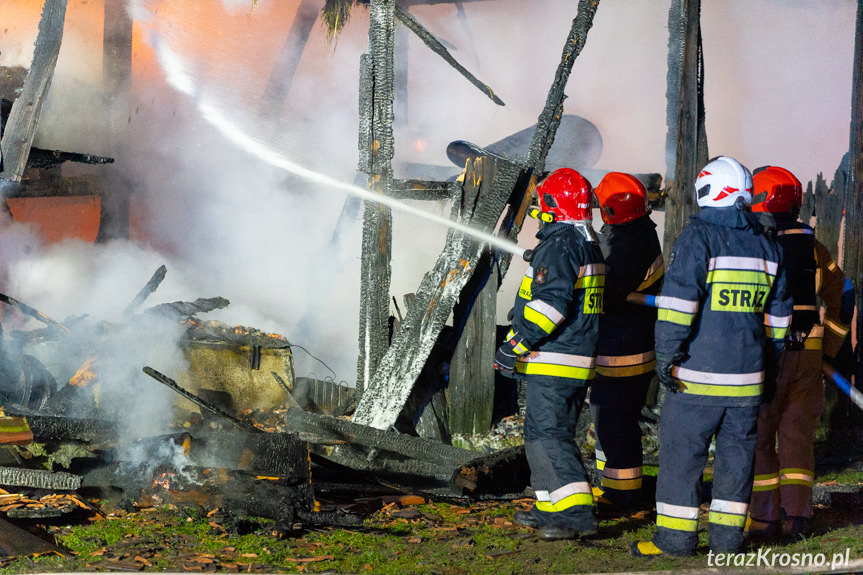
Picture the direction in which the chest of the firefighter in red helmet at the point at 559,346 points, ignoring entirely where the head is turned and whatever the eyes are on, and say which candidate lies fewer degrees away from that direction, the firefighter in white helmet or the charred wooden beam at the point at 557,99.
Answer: the charred wooden beam

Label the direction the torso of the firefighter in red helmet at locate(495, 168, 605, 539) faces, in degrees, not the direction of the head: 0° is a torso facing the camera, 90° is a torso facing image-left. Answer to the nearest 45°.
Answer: approximately 90°

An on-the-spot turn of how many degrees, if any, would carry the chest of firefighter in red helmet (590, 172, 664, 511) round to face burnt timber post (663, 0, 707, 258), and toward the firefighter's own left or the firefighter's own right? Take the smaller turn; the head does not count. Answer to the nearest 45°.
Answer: approximately 45° to the firefighter's own right

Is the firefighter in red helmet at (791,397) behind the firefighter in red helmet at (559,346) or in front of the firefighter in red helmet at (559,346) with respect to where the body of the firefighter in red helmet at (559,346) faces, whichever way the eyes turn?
behind

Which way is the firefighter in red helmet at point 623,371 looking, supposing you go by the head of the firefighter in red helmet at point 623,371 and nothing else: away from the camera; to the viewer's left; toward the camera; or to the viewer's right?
away from the camera

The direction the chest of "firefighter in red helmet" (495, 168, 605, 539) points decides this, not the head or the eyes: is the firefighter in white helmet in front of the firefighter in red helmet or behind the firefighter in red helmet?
behind

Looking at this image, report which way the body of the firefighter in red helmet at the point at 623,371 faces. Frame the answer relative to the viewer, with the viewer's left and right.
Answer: facing away from the viewer and to the left of the viewer

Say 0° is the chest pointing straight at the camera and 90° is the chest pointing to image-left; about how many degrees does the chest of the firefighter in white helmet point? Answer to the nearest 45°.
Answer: approximately 135°

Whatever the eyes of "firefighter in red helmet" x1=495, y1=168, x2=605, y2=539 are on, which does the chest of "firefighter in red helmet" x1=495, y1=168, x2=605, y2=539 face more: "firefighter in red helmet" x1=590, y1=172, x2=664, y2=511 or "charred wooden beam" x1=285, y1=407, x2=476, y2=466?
the charred wooden beam

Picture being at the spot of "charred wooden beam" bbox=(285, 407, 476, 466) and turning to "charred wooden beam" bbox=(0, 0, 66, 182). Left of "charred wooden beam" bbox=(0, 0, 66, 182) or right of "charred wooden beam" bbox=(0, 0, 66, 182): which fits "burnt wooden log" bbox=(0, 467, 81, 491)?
left

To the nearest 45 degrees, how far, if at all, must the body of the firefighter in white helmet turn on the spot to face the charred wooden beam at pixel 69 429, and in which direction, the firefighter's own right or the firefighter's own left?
approximately 45° to the firefighter's own left
